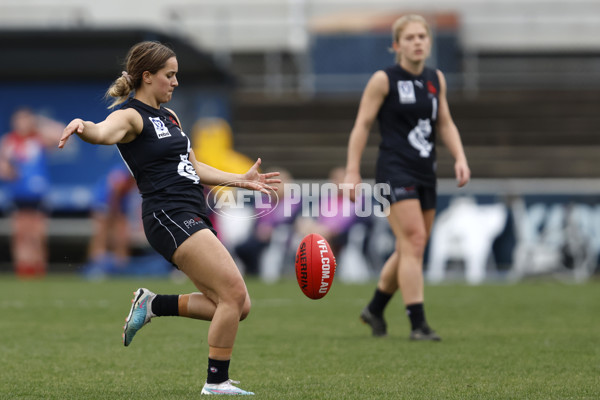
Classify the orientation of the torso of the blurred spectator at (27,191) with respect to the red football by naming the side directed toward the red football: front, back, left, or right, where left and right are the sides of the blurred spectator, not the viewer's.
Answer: front

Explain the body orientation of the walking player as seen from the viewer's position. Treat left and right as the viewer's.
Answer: facing the viewer and to the right of the viewer

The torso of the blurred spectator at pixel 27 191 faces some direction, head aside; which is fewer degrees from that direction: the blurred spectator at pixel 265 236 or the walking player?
the walking player

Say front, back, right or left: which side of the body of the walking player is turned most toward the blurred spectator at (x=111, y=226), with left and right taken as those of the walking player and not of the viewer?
back

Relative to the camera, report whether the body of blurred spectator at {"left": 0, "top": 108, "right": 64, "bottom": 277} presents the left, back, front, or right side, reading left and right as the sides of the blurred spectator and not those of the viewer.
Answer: front

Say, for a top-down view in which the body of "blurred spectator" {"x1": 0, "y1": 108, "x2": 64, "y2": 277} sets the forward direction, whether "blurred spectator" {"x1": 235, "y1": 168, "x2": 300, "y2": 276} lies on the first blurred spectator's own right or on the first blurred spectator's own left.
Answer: on the first blurred spectator's own left

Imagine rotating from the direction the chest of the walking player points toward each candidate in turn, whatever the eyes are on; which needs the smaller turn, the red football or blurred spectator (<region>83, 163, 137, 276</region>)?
the red football

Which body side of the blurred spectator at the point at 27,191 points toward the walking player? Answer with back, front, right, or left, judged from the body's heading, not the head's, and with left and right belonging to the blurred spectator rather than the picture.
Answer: front

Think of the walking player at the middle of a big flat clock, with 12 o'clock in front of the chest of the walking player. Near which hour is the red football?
The red football is roughly at 2 o'clock from the walking player.

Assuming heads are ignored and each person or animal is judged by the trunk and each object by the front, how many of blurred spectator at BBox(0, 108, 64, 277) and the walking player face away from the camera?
0
